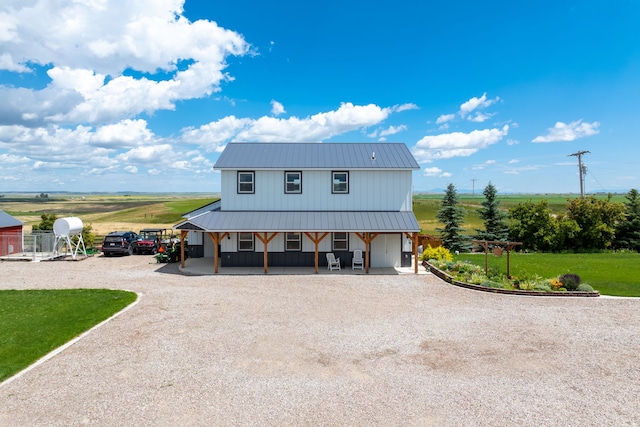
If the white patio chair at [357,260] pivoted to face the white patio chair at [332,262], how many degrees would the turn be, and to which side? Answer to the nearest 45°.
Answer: approximately 90° to its right

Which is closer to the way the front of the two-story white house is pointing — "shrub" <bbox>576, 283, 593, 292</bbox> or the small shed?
the shrub

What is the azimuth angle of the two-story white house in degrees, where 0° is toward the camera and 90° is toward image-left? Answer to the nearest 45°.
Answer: approximately 0°

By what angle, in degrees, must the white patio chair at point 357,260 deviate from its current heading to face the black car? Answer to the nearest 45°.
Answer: approximately 90° to its right

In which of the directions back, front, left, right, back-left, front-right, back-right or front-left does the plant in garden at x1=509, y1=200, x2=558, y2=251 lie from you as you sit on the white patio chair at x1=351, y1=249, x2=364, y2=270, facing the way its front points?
back-left

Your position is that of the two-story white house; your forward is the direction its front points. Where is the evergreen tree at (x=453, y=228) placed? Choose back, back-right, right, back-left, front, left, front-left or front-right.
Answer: back-left

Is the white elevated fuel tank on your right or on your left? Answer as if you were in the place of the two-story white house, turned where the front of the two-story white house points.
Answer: on your right

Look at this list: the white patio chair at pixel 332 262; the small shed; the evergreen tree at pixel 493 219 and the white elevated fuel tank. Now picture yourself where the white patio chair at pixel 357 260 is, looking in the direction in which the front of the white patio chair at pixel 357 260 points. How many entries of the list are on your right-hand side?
3

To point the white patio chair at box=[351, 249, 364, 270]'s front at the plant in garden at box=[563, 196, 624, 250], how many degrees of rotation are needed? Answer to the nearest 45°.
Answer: approximately 135° to its left

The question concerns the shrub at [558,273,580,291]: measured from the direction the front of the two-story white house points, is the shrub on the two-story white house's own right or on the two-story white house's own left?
on the two-story white house's own left

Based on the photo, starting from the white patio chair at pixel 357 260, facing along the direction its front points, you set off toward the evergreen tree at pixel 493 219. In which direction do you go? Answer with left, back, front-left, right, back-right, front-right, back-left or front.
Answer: back-left
